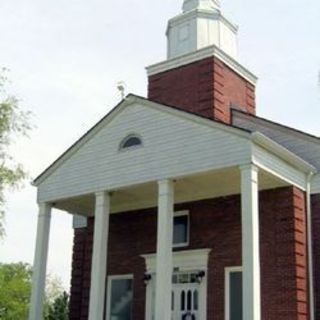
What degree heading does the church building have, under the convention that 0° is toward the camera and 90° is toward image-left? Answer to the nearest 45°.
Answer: approximately 45°
